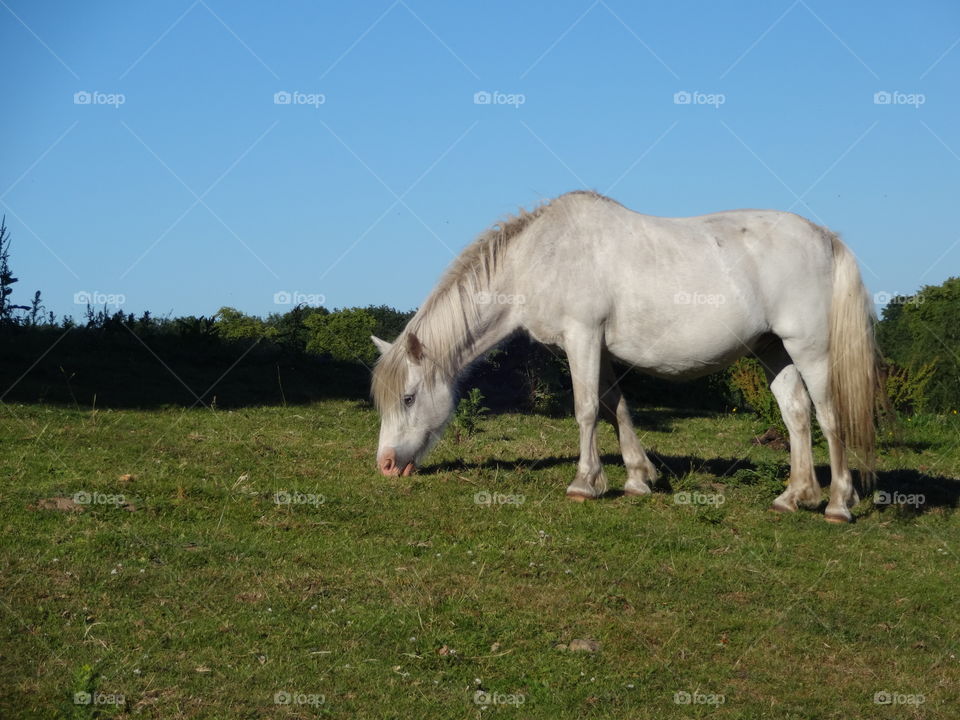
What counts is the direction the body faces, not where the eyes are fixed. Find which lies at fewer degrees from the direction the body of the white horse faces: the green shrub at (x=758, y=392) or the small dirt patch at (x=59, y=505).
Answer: the small dirt patch

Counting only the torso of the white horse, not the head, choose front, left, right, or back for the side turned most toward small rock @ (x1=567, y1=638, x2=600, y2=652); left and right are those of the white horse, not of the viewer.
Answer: left

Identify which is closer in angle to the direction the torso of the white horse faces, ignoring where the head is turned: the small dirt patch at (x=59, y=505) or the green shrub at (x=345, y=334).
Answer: the small dirt patch

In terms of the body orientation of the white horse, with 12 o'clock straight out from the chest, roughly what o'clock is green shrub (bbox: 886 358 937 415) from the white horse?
The green shrub is roughly at 4 o'clock from the white horse.

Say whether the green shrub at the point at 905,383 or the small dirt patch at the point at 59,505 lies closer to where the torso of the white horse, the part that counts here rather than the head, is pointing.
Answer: the small dirt patch

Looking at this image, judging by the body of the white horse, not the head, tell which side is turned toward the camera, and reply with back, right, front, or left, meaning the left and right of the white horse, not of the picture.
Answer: left

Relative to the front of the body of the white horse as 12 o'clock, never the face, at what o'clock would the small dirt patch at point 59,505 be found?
The small dirt patch is roughly at 11 o'clock from the white horse.

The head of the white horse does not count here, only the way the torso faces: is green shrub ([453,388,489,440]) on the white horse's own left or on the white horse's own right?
on the white horse's own right

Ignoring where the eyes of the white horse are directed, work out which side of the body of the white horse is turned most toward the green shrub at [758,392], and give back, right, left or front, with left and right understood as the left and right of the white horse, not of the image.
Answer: right

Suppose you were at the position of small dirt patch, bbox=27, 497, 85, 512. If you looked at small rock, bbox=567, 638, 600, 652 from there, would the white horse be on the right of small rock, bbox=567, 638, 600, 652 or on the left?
left
